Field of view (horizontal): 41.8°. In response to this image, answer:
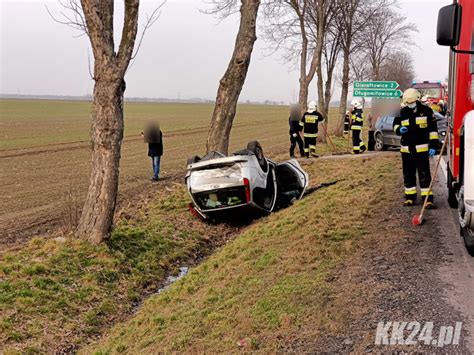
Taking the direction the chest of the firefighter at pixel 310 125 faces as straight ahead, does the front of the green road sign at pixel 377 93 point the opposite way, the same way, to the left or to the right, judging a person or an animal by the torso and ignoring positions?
the opposite way

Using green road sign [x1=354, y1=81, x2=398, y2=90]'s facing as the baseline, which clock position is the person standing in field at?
The person standing in field is roughly at 1 o'clock from the green road sign.

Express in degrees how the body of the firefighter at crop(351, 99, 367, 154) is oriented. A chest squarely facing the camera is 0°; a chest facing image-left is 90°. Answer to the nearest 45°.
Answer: approximately 90°

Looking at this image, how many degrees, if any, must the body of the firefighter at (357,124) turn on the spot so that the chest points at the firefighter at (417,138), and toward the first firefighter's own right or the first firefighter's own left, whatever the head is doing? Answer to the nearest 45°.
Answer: approximately 90° to the first firefighter's own left

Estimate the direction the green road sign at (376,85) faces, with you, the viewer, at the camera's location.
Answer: facing the viewer

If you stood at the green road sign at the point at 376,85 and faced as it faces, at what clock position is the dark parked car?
The dark parked car is roughly at 12 o'clock from the green road sign.

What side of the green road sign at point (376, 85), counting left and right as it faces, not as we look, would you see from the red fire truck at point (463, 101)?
front

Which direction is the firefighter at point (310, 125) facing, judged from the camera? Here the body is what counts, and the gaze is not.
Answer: away from the camera
